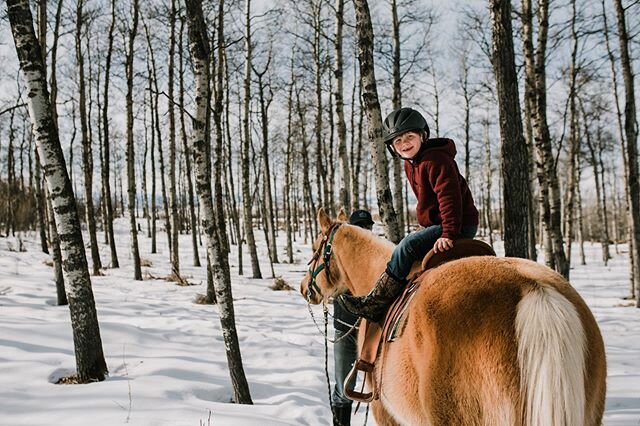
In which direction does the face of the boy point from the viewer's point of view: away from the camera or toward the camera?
toward the camera

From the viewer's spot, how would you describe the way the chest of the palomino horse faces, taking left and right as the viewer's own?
facing away from the viewer and to the left of the viewer

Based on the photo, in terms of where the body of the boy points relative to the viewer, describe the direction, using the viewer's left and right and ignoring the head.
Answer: facing to the left of the viewer
